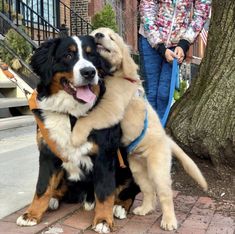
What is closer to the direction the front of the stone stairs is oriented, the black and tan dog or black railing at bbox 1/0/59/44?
the black and tan dog

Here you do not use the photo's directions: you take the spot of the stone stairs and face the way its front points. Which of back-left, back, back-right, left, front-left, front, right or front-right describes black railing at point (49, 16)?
back-left

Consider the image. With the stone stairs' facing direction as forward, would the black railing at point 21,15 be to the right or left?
on its left

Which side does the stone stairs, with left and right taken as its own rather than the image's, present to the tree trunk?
front

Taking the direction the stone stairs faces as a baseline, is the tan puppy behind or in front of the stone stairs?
in front

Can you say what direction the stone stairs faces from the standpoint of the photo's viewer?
facing the viewer and to the right of the viewer

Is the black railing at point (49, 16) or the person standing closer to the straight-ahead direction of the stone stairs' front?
the person standing

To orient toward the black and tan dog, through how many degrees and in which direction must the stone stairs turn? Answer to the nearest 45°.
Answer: approximately 45° to its right

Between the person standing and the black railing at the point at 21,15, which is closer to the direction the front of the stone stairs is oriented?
the person standing
